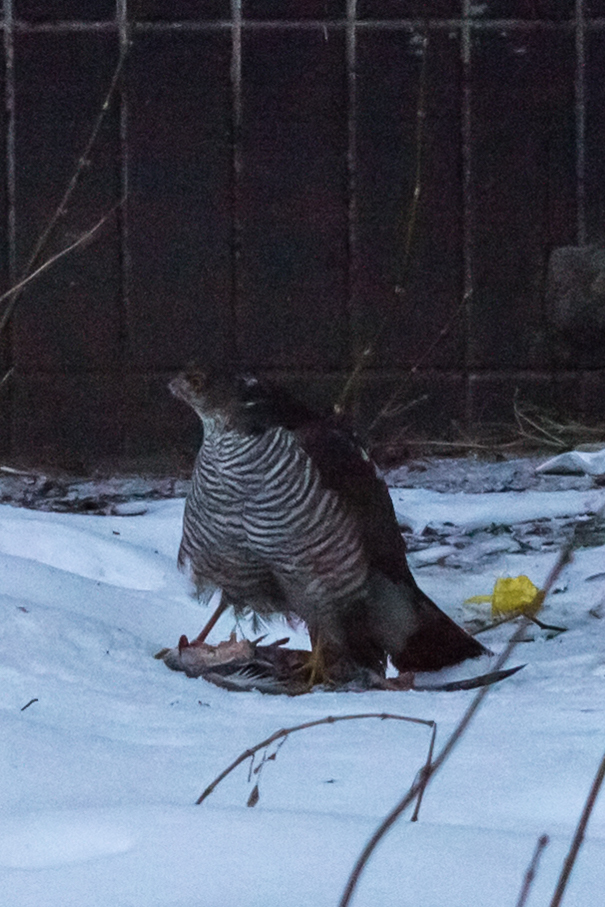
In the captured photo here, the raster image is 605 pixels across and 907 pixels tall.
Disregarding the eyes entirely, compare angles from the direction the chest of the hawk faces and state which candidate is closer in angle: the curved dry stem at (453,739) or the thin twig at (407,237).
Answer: the curved dry stem

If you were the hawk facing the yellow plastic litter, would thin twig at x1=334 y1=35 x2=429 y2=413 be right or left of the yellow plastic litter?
left

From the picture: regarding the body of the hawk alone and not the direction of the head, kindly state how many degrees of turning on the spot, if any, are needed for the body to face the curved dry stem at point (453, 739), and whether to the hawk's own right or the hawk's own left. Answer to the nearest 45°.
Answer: approximately 45° to the hawk's own left

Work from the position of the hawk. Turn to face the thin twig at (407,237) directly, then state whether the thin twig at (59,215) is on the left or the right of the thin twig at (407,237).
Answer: left

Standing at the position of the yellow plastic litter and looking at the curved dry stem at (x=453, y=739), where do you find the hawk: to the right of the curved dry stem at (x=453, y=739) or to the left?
right

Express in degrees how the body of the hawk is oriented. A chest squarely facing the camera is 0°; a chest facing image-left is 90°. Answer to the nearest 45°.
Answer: approximately 45°

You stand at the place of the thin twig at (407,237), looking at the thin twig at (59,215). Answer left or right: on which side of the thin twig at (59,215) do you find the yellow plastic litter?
left

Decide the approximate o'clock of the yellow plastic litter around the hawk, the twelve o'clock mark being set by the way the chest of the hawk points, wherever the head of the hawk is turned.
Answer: The yellow plastic litter is roughly at 6 o'clock from the hawk.

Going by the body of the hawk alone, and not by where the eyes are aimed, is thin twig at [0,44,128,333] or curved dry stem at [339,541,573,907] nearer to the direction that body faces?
the curved dry stem

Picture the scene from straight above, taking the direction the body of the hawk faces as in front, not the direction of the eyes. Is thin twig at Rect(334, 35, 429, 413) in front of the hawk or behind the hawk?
behind

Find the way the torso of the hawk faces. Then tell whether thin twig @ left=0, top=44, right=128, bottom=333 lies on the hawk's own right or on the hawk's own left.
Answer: on the hawk's own right
